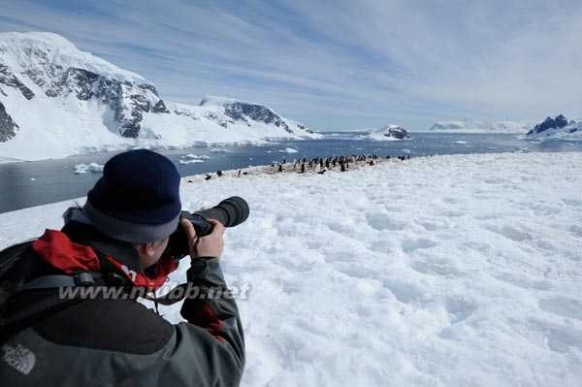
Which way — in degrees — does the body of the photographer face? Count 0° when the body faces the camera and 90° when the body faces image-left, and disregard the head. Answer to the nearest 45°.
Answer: approximately 225°

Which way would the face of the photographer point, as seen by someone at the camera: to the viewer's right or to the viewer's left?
to the viewer's right
